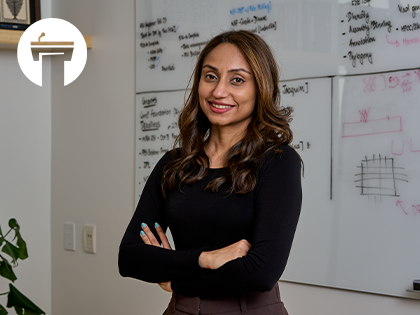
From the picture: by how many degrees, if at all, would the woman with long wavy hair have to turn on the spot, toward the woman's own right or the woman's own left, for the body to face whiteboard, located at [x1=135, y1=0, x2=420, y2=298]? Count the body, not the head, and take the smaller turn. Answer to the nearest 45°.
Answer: approximately 180°

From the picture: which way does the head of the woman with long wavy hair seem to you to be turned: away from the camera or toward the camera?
toward the camera

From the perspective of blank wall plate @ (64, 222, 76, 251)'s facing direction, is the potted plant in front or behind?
in front

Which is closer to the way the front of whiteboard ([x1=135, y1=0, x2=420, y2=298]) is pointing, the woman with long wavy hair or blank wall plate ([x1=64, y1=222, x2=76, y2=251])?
the woman with long wavy hair

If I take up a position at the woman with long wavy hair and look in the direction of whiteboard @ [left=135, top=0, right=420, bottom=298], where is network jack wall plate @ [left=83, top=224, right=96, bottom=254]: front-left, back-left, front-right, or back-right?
front-left

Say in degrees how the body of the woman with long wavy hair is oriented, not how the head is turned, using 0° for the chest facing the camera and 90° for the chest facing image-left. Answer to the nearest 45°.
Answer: approximately 45°

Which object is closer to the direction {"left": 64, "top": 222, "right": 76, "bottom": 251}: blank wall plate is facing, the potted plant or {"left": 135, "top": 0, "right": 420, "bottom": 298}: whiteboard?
the potted plant

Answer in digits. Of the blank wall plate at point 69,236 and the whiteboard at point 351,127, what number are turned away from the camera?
0

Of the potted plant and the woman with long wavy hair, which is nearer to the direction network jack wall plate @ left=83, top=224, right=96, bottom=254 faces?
the potted plant

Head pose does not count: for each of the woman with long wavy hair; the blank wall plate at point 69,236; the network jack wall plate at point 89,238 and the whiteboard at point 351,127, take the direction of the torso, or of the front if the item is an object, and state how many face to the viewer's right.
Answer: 0

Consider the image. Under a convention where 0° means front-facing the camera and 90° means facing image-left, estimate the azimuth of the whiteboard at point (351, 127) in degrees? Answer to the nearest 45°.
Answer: approximately 45°

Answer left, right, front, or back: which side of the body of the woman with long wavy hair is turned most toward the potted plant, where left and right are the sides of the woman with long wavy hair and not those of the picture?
right

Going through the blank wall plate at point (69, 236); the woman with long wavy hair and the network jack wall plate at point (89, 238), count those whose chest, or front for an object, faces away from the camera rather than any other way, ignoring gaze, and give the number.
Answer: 0

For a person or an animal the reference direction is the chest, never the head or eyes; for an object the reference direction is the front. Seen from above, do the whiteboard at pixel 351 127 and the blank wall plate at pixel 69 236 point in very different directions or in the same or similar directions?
same or similar directions

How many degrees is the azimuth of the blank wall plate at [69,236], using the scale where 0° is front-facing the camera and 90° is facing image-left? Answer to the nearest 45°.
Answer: approximately 45°
